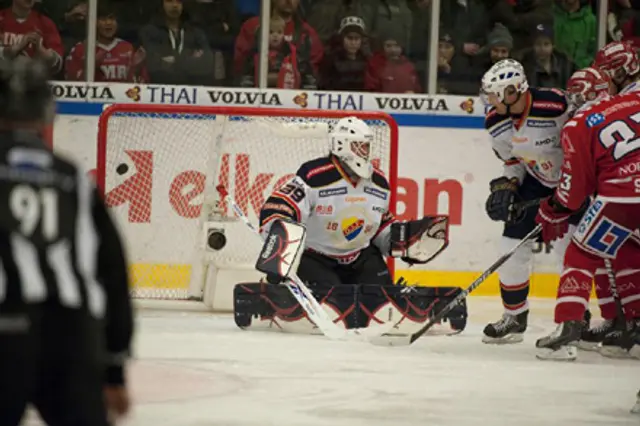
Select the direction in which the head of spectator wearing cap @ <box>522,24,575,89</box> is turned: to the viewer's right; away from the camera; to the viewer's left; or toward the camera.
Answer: toward the camera

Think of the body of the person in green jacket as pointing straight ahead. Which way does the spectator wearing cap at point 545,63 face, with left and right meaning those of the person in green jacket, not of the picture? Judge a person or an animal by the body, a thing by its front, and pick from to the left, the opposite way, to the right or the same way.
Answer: the same way

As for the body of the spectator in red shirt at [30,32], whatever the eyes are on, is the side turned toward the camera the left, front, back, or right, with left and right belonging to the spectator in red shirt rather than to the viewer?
front

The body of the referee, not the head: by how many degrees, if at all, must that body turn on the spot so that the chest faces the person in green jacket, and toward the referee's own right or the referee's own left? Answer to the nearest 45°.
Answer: approximately 45° to the referee's own right

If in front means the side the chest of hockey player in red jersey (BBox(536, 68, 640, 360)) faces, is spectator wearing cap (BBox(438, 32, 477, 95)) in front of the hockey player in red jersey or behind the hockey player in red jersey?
in front

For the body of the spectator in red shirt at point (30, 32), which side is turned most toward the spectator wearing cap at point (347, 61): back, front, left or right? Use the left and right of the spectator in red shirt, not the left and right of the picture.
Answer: left

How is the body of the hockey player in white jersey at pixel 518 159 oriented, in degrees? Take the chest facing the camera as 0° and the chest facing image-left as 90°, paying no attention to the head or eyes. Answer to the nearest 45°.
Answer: approximately 45°

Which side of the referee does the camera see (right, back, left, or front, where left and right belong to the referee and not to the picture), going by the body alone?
back

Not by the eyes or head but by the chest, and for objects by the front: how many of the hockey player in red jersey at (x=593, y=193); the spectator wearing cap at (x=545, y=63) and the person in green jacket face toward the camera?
2

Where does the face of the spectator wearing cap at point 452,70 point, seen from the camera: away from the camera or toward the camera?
toward the camera

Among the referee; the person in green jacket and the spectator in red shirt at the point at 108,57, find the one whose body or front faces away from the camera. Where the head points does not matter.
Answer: the referee

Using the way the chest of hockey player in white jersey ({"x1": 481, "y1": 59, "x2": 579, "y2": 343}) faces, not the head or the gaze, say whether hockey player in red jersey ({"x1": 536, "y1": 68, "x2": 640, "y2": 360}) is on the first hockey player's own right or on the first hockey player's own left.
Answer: on the first hockey player's own left
